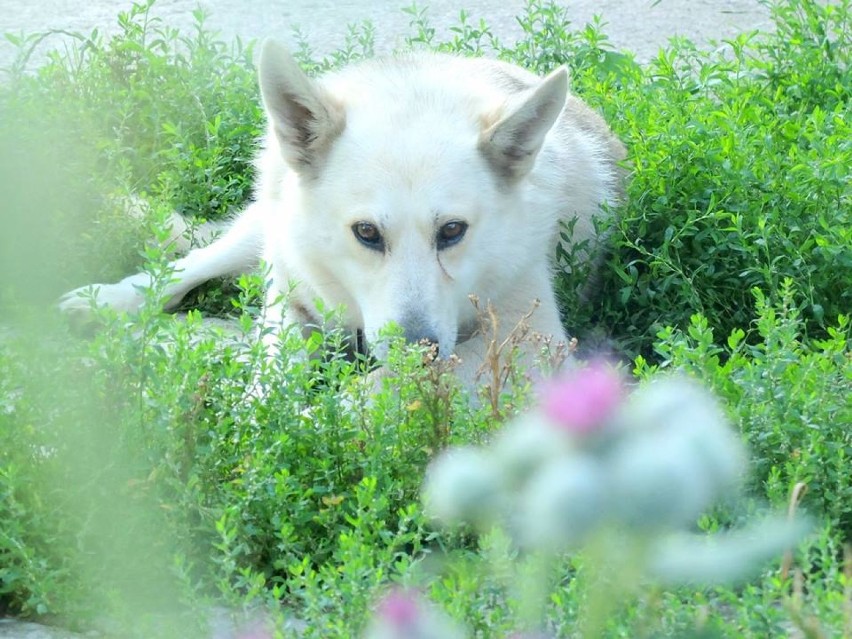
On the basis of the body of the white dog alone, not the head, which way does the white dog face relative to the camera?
toward the camera

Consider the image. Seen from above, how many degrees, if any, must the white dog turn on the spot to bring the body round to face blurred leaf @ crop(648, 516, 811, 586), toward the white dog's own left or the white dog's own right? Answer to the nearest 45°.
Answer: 0° — it already faces it

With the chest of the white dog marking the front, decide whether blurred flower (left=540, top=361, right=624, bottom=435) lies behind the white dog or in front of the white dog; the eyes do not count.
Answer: in front

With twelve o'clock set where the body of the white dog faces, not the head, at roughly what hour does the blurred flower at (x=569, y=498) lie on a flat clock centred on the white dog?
The blurred flower is roughly at 12 o'clock from the white dog.

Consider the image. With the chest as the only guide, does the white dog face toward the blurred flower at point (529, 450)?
yes
